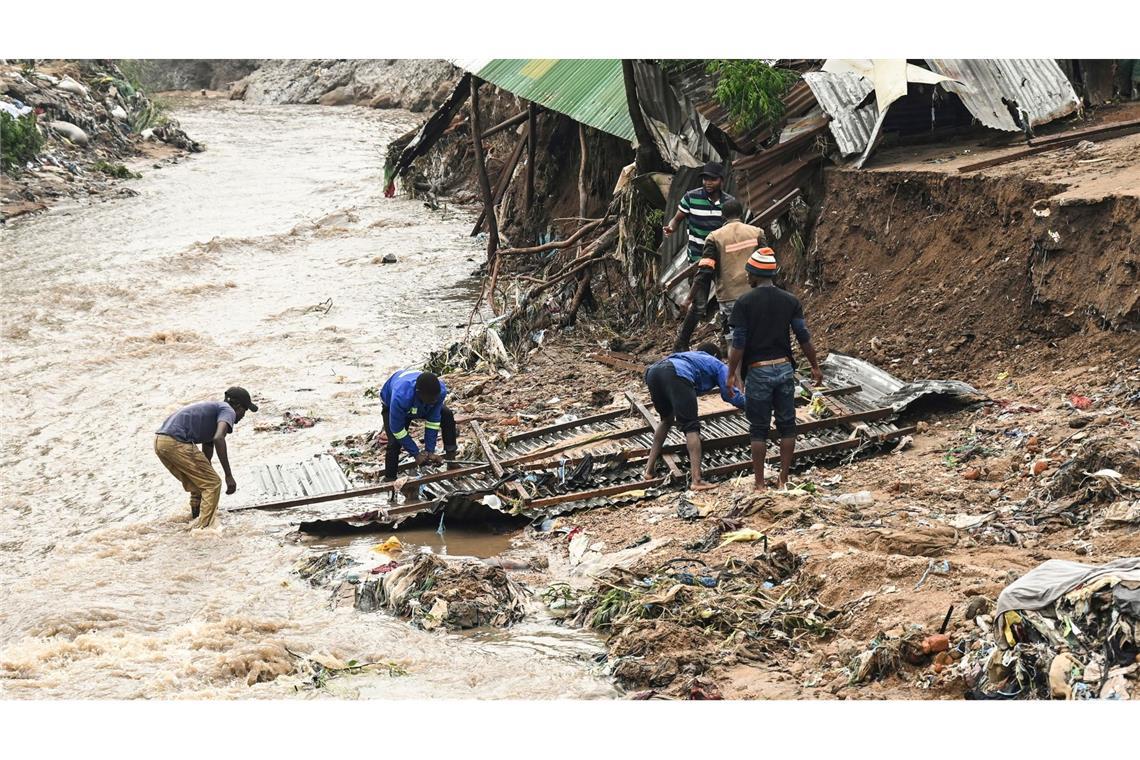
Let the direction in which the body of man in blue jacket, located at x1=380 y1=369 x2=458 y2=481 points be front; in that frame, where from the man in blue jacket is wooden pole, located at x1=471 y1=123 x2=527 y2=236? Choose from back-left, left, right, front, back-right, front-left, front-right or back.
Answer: back-left

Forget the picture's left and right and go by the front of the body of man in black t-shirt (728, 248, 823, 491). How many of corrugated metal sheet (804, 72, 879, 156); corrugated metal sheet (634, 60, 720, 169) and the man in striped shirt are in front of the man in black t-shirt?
3

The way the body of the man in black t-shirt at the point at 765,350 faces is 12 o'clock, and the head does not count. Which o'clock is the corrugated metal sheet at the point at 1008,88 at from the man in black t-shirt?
The corrugated metal sheet is roughly at 1 o'clock from the man in black t-shirt.

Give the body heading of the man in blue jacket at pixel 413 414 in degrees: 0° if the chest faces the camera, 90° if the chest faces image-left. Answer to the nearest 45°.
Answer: approximately 315°

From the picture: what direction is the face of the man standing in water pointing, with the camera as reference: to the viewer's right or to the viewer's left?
to the viewer's right

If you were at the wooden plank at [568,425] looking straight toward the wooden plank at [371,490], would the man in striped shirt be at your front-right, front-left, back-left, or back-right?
back-right

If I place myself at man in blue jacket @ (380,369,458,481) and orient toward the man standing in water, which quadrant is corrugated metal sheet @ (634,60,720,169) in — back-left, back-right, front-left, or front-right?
back-right

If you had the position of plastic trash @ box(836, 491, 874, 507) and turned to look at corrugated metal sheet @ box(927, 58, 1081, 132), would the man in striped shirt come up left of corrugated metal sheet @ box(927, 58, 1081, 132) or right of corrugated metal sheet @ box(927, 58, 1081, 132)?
left

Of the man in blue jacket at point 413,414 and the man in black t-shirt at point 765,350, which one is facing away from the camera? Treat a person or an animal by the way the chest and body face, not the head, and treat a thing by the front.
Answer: the man in black t-shirt

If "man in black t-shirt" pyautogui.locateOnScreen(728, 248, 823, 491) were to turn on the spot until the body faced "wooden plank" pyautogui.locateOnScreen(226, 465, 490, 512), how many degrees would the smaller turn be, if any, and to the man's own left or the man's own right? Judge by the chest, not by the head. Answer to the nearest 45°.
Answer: approximately 90° to the man's own left

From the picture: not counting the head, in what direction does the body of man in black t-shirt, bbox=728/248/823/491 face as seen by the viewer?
away from the camera

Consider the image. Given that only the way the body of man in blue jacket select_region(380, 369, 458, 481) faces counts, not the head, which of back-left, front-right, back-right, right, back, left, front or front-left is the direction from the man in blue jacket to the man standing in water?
back-right
